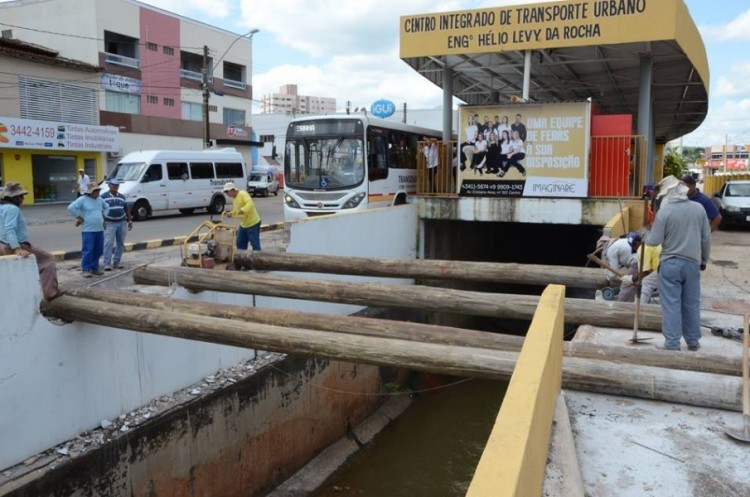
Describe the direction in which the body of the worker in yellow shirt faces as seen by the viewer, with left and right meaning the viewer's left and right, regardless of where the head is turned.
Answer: facing to the left of the viewer

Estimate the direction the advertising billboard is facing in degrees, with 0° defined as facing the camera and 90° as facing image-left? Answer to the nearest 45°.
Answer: approximately 0°

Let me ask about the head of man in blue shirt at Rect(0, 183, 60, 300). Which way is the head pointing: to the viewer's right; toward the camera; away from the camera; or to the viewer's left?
to the viewer's right

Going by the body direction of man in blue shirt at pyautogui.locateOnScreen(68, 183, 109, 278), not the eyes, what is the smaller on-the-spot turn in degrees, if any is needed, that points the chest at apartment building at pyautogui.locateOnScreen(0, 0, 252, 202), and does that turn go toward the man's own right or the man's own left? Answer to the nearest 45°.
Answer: approximately 135° to the man's own left

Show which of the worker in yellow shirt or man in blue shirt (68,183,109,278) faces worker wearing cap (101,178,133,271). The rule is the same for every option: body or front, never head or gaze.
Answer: the worker in yellow shirt

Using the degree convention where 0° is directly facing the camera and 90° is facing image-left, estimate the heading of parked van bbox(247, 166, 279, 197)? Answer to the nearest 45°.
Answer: approximately 45°

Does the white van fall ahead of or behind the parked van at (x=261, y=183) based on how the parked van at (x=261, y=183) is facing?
ahead

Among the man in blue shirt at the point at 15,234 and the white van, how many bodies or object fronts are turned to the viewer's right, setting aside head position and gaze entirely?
1

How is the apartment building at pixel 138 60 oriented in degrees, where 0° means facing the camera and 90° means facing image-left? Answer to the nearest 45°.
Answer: approximately 315°

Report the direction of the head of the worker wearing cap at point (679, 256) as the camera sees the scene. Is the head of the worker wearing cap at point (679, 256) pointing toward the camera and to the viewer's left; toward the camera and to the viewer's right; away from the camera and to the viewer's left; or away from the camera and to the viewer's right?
away from the camera and to the viewer's left

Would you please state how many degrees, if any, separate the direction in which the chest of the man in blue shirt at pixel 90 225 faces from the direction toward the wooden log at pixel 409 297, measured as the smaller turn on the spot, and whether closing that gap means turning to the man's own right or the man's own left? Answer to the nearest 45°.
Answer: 0° — they already face it

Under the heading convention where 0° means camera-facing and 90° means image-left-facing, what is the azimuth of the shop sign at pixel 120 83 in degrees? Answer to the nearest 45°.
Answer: approximately 315°
